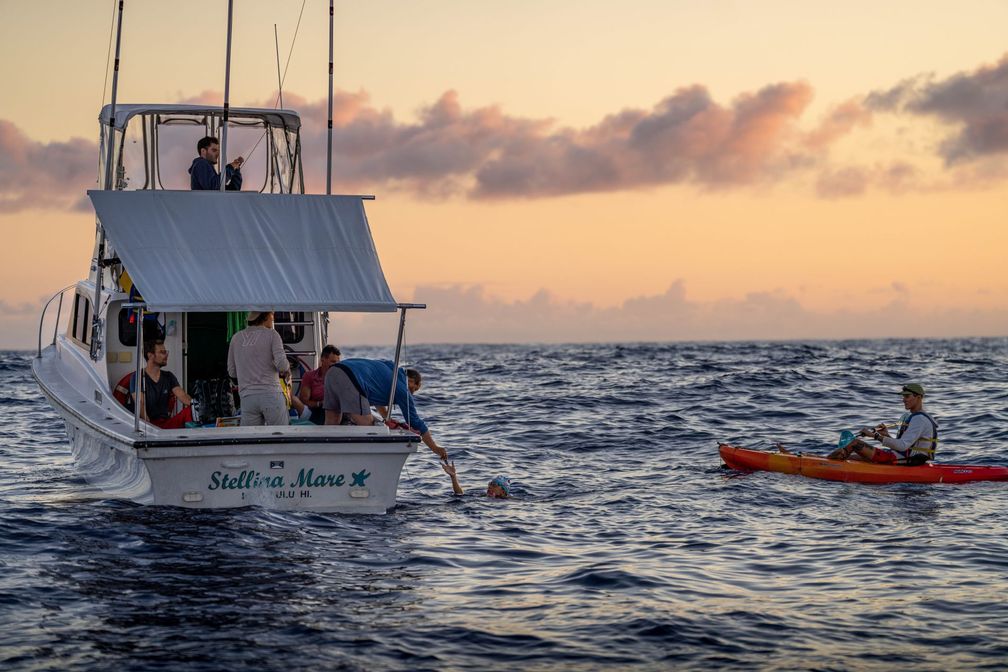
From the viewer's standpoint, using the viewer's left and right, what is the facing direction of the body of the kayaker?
facing to the left of the viewer

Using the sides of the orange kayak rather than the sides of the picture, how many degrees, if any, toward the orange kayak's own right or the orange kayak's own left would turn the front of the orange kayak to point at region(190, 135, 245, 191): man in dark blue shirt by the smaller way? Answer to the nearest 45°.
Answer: approximately 45° to the orange kayak's own left

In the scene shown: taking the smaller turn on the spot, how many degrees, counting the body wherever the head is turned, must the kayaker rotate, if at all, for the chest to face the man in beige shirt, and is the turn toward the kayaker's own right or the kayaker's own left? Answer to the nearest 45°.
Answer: approximately 45° to the kayaker's own left

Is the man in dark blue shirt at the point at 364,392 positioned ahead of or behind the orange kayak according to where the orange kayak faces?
ahead

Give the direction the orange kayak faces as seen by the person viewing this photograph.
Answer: facing to the left of the viewer

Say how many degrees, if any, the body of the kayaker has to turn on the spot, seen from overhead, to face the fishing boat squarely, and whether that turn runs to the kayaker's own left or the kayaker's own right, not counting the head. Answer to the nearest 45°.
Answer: approximately 45° to the kayaker's own left

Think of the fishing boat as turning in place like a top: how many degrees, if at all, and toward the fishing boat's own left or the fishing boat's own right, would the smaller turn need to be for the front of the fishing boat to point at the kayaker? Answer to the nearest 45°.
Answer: approximately 135° to the fishing boat's own right

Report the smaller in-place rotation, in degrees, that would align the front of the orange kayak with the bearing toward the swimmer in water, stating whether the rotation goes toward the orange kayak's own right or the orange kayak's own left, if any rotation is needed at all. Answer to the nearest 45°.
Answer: approximately 45° to the orange kayak's own left

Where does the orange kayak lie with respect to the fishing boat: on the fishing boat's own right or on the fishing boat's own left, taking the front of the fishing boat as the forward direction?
on the fishing boat's own right

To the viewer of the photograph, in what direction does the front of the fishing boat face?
facing away from the viewer and to the left of the viewer

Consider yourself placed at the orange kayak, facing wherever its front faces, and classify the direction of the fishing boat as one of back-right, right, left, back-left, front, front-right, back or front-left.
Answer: front-left

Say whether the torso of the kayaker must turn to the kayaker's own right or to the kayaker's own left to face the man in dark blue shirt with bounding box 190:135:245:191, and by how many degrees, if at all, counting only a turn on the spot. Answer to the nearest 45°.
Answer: approximately 45° to the kayaker's own left

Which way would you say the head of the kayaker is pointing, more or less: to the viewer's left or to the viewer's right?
to the viewer's left
